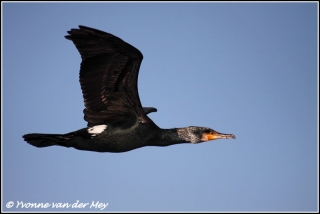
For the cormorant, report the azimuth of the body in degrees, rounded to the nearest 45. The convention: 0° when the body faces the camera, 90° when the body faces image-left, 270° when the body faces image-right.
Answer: approximately 270°
